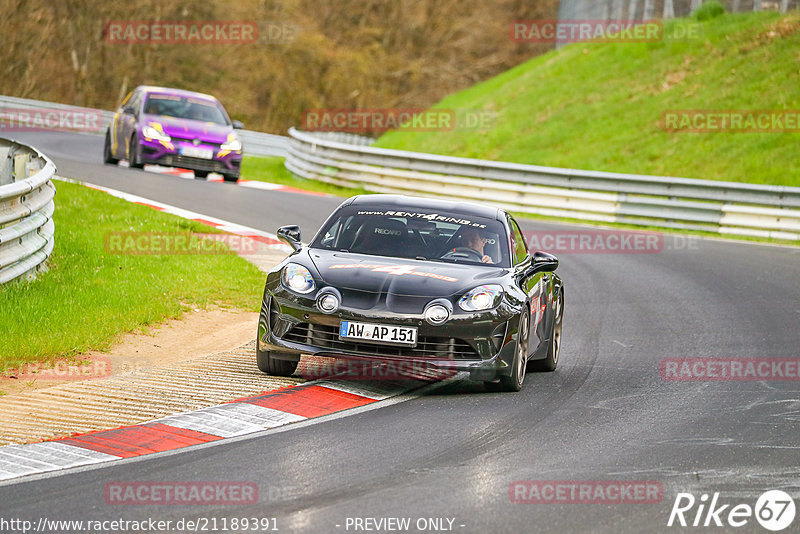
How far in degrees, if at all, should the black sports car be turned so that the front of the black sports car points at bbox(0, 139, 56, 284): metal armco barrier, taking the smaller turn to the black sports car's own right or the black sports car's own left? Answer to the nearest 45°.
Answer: approximately 135° to the black sports car's own right

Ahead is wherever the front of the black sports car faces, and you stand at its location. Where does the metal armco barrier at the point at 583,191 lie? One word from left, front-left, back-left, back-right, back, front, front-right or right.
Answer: back

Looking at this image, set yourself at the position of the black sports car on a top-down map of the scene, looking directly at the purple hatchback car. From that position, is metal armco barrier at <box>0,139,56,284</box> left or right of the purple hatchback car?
left

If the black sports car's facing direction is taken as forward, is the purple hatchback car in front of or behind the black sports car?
behind

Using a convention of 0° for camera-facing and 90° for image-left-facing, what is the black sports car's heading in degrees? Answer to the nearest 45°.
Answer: approximately 0°
